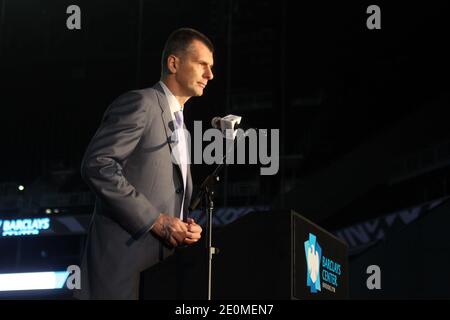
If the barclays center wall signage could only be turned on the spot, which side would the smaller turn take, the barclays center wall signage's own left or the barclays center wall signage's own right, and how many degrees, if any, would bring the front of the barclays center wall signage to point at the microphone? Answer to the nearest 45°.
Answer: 0° — it already faces it

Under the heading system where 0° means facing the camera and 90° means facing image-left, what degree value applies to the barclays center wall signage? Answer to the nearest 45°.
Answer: approximately 0°

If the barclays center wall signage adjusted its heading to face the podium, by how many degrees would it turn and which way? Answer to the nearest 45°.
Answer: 0° — it already faces it
